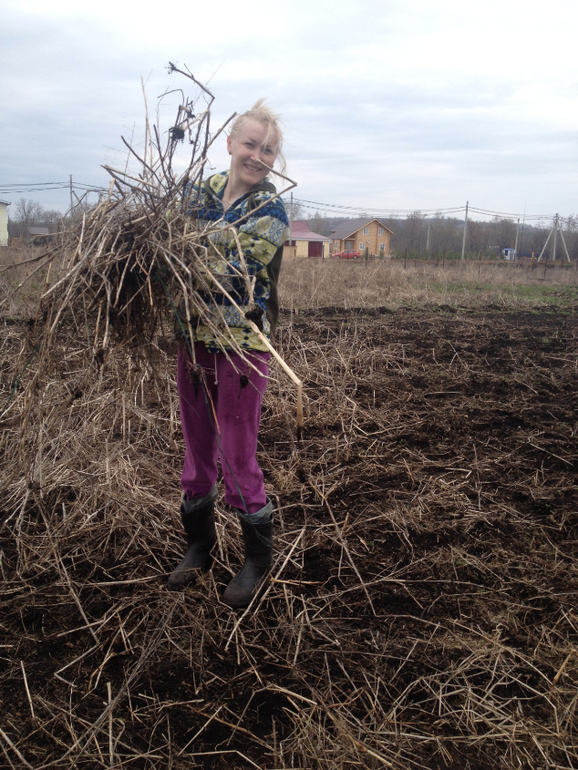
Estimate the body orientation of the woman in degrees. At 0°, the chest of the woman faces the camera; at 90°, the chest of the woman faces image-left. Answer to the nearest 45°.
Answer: approximately 45°
